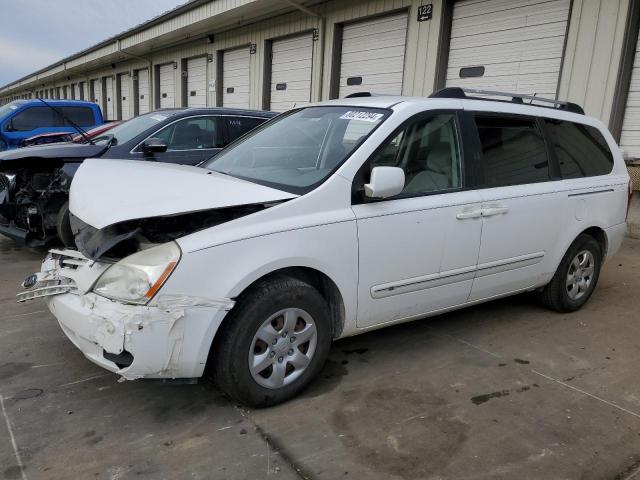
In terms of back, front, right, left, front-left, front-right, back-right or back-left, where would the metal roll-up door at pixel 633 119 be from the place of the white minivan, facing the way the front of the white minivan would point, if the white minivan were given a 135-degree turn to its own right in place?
front-right

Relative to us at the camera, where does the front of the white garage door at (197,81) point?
facing the viewer and to the left of the viewer

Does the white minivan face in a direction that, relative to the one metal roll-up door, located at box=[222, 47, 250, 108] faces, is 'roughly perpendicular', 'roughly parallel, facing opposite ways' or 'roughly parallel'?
roughly parallel

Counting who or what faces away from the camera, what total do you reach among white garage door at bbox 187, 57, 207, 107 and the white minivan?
0

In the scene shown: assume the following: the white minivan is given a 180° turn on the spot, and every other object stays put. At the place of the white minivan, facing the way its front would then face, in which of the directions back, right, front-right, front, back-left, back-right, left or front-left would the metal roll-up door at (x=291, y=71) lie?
front-left

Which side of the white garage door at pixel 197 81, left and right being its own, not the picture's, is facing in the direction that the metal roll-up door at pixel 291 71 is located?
left

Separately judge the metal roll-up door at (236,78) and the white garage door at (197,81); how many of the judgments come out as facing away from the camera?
0

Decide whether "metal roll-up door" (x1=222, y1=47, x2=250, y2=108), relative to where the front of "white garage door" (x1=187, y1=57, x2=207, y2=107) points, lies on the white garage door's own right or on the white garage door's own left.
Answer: on the white garage door's own left

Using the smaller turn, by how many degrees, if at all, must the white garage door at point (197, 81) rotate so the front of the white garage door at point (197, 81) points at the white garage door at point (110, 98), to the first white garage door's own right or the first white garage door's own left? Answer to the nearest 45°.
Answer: approximately 90° to the first white garage door's own right

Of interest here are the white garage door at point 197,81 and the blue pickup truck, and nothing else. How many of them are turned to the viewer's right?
0

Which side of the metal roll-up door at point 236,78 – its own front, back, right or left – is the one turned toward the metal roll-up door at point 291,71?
left

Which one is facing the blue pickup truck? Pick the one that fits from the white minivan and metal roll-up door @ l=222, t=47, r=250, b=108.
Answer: the metal roll-up door

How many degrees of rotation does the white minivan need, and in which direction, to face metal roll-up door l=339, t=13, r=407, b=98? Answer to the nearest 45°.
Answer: approximately 135° to its right
